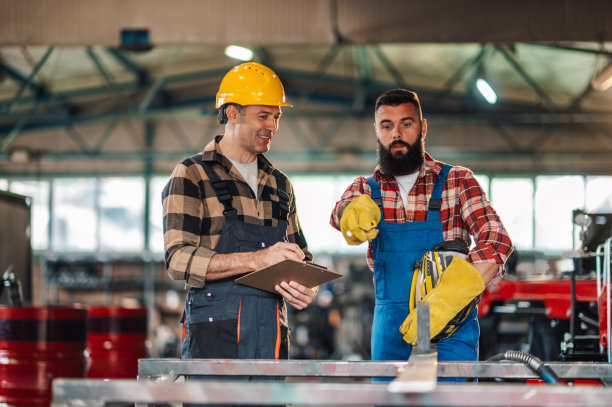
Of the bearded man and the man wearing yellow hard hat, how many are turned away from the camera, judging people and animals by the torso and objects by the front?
0

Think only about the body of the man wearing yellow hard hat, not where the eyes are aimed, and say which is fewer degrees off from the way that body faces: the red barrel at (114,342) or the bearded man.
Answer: the bearded man

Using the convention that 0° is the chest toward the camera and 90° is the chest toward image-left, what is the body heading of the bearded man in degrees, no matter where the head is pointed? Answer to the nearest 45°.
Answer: approximately 0°

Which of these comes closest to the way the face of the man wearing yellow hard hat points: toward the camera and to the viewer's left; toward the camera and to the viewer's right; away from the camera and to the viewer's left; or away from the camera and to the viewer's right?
toward the camera and to the viewer's right

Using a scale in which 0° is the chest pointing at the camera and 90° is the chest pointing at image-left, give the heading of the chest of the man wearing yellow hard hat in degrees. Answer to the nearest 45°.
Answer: approximately 315°

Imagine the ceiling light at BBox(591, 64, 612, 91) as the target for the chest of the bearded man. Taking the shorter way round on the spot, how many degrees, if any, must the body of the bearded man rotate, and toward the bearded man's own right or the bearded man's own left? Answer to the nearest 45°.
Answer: approximately 180°

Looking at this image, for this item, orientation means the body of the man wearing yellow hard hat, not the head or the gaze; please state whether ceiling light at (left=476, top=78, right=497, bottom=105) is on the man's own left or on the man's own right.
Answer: on the man's own left

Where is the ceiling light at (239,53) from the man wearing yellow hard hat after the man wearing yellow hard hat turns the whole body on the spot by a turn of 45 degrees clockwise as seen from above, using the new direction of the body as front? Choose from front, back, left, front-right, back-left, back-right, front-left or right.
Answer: back

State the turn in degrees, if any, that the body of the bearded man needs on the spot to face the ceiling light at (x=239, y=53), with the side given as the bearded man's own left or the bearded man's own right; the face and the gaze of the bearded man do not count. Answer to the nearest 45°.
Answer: approximately 180°

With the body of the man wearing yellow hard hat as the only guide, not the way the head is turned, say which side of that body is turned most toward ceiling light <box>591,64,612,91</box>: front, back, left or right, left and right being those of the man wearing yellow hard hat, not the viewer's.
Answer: left

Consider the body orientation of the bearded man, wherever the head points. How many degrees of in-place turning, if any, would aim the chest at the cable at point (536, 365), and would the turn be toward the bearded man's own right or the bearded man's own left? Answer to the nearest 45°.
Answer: approximately 45° to the bearded man's own left

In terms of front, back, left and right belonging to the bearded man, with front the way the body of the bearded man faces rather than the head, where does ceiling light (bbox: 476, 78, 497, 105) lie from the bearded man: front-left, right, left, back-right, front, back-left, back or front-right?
back

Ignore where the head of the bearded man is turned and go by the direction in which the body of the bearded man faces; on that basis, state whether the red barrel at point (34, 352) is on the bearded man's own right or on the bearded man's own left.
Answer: on the bearded man's own right
